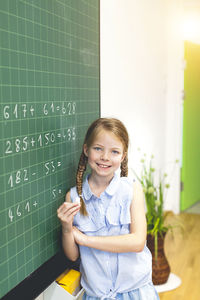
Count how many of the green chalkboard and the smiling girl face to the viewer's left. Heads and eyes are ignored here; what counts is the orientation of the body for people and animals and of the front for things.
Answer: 0

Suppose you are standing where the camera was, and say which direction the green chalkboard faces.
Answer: facing the viewer and to the right of the viewer

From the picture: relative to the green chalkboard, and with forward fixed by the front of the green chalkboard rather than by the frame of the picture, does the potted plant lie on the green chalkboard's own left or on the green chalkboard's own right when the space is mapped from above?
on the green chalkboard's own left

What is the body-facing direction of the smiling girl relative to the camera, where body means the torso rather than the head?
toward the camera

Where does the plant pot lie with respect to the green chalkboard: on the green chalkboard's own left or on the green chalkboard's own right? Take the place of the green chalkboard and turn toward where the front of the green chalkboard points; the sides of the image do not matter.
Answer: on the green chalkboard's own left

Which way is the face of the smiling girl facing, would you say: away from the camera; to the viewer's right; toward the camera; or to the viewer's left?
toward the camera
